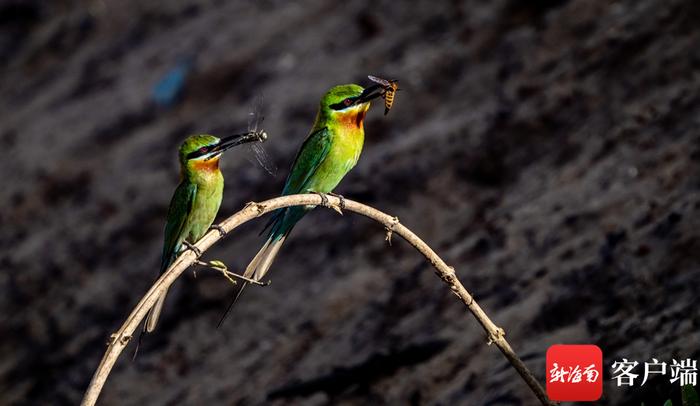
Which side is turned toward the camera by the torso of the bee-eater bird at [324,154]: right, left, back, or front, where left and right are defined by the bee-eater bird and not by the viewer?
right
